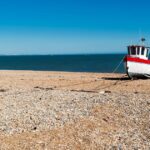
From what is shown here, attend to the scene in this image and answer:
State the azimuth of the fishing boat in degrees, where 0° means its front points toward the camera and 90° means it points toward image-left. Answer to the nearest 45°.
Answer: approximately 45°
